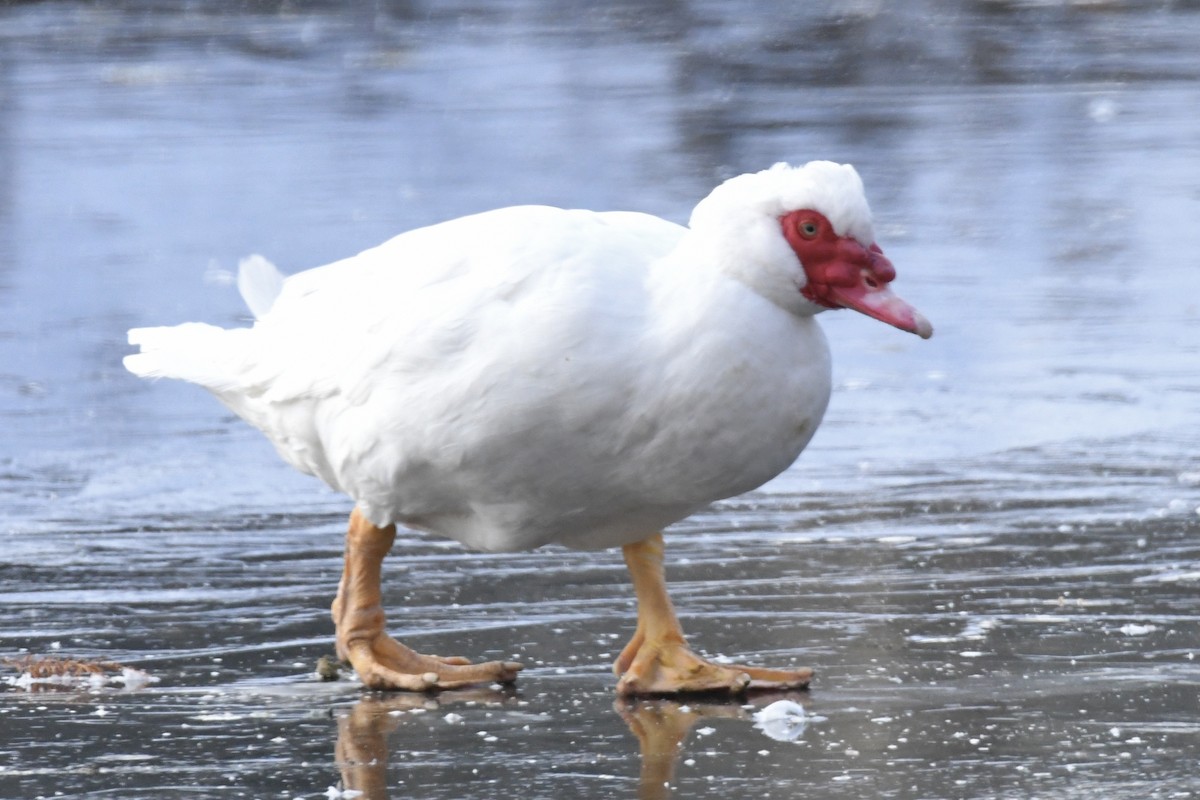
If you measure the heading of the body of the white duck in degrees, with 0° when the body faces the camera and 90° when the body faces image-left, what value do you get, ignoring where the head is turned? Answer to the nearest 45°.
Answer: approximately 270°
